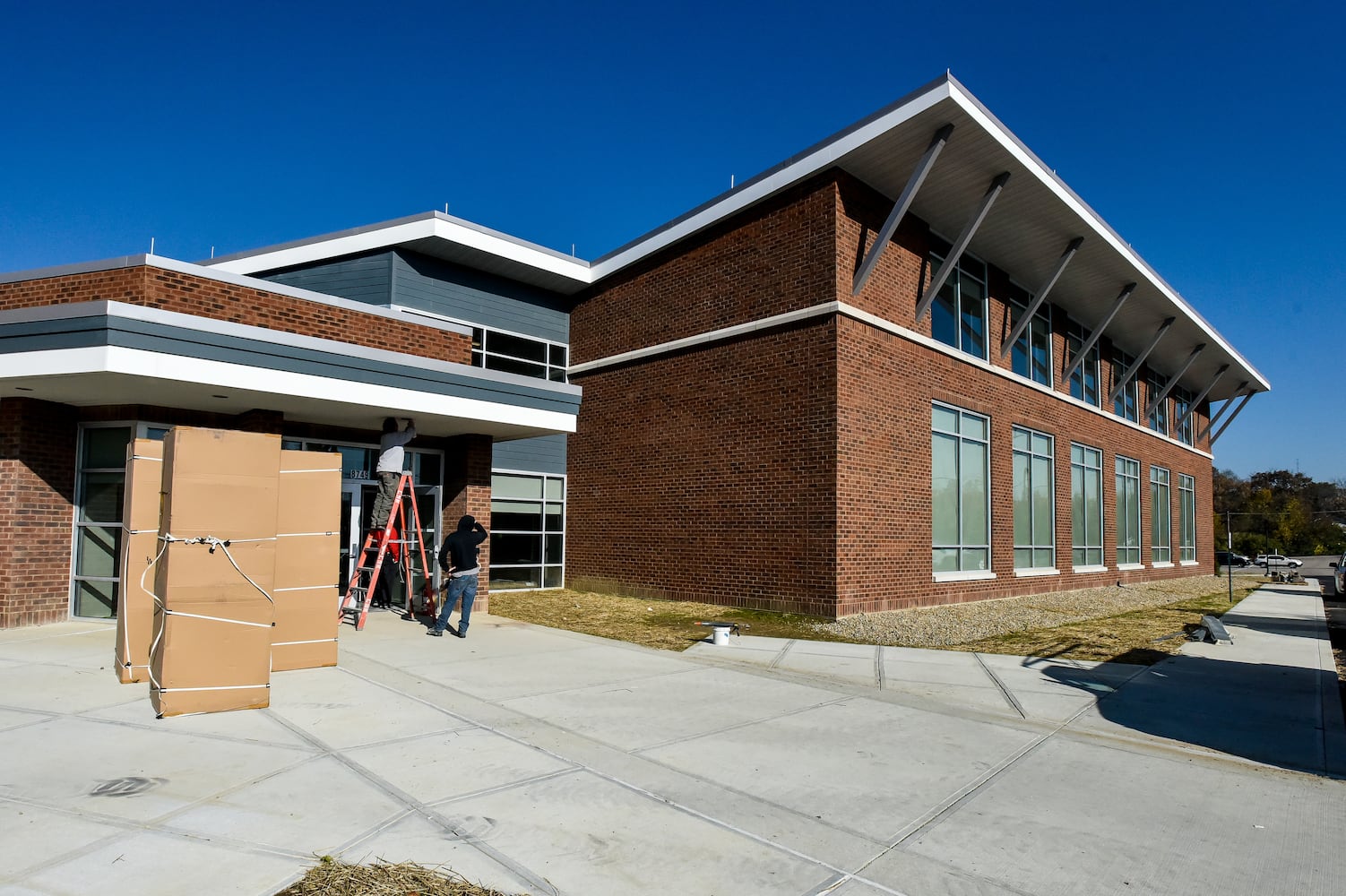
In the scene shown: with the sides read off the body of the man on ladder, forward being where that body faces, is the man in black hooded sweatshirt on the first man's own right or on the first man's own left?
on the first man's own right

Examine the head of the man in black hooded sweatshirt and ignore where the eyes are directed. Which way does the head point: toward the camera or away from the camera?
away from the camera

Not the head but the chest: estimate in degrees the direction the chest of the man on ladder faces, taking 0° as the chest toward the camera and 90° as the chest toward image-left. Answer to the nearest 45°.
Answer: approximately 225°
